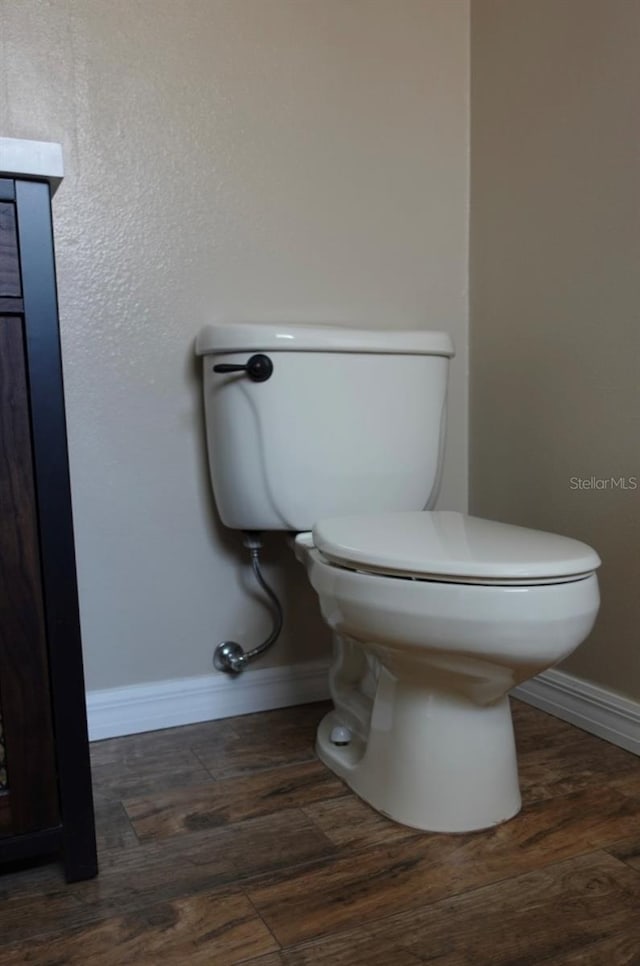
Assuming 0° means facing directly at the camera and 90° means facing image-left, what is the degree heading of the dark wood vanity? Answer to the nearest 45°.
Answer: approximately 0°
